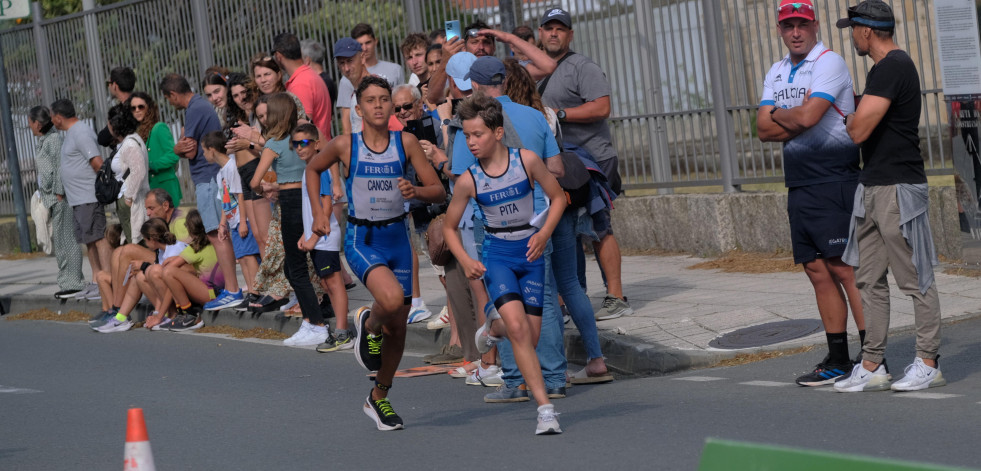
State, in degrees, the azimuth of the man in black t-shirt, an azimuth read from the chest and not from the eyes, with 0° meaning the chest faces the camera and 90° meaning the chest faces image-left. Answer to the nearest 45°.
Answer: approximately 90°

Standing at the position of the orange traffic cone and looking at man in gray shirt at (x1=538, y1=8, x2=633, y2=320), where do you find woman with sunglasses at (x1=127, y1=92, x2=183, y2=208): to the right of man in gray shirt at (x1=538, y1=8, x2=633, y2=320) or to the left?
left

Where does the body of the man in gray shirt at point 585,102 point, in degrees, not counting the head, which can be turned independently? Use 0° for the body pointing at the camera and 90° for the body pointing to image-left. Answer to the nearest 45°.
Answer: approximately 45°

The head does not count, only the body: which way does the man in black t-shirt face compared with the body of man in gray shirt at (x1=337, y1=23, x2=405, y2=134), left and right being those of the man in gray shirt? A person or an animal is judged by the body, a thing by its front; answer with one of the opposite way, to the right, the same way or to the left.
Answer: to the right

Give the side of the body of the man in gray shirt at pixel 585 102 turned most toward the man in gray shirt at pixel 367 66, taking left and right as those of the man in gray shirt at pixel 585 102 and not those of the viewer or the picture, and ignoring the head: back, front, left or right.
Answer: right

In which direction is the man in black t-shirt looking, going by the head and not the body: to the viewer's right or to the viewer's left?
to the viewer's left

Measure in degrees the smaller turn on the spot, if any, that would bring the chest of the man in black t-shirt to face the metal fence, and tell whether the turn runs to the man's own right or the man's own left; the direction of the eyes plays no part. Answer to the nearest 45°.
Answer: approximately 90° to the man's own right

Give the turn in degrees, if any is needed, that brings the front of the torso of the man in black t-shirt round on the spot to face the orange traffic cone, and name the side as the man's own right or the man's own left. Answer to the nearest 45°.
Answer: approximately 45° to the man's own left
